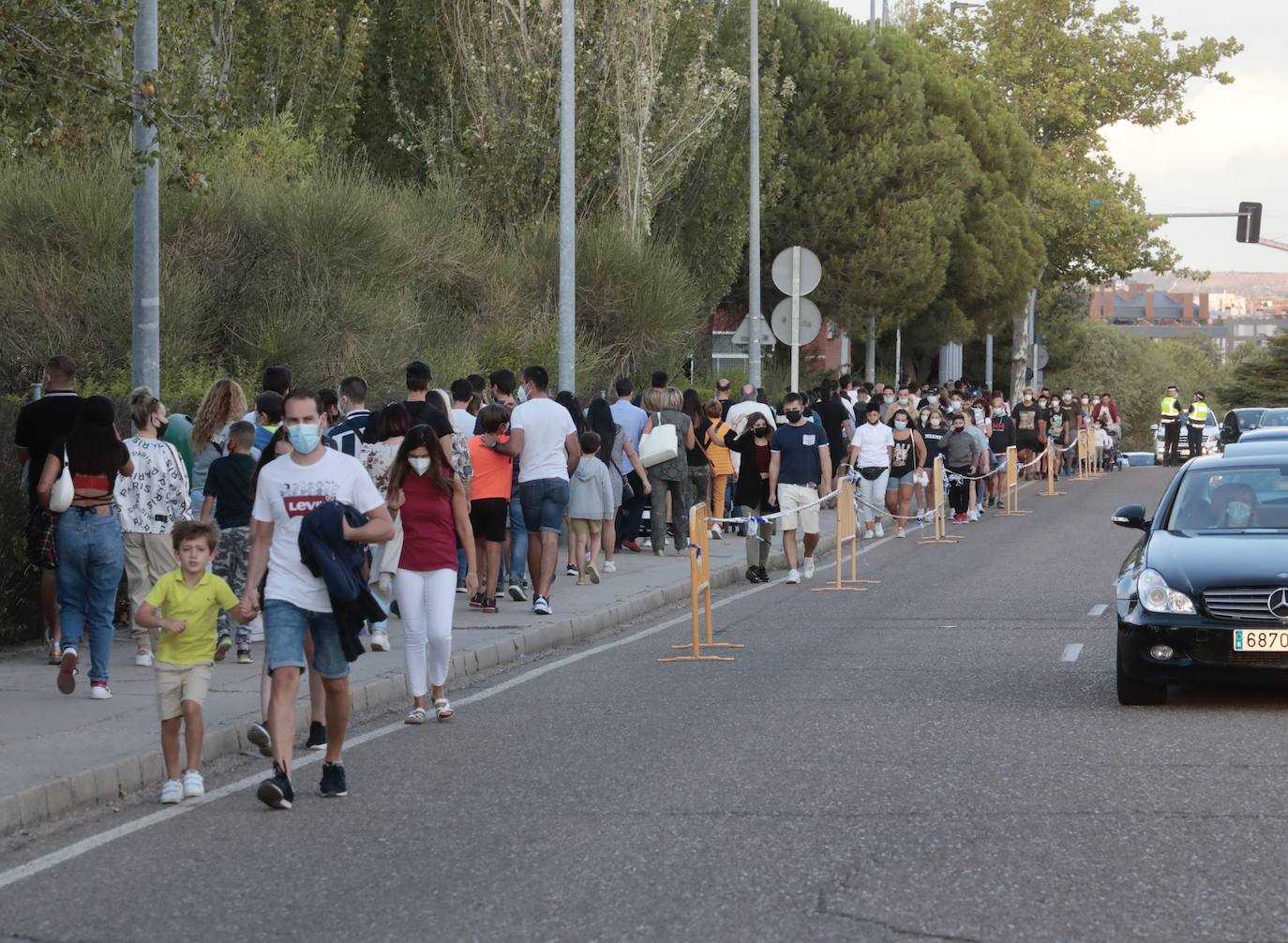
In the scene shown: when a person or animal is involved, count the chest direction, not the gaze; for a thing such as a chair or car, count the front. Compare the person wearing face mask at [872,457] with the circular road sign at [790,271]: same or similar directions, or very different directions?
very different directions

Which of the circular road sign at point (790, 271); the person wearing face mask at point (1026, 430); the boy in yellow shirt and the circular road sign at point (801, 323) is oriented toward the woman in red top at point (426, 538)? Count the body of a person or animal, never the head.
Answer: the person wearing face mask

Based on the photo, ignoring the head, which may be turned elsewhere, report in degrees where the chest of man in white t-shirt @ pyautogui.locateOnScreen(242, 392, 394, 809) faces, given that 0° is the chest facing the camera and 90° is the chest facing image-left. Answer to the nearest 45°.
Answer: approximately 0°

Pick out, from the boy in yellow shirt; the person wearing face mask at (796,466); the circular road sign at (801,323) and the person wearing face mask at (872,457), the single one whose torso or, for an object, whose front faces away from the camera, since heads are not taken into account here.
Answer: the circular road sign

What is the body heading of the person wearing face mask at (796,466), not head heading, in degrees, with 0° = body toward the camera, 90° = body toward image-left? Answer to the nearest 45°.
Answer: approximately 0°

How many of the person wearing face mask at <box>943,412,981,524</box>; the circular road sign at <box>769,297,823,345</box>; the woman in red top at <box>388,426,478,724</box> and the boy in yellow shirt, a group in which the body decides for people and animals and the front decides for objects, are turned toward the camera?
3

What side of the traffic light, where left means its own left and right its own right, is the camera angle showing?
back

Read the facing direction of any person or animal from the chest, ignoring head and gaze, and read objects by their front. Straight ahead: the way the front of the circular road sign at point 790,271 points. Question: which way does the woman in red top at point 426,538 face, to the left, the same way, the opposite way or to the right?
the opposite way
